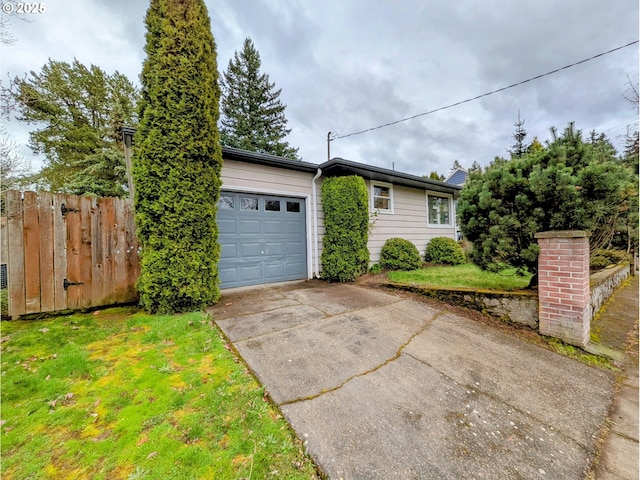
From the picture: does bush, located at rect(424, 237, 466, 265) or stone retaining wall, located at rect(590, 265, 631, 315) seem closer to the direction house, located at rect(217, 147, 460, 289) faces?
the stone retaining wall

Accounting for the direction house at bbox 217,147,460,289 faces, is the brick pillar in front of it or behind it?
in front

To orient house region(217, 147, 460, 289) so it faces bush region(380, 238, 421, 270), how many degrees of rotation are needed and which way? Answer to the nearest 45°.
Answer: approximately 90° to its left

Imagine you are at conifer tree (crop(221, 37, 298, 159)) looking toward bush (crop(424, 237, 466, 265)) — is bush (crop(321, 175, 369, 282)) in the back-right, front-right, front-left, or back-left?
front-right

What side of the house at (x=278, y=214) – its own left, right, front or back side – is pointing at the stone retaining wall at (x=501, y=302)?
front

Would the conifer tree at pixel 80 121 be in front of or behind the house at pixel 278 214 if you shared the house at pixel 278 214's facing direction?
behind

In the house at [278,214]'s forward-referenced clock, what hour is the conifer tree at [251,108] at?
The conifer tree is roughly at 7 o'clock from the house.

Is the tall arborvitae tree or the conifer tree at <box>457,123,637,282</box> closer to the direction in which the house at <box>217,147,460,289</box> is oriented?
the conifer tree

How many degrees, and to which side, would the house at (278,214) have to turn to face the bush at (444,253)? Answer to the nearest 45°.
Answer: approximately 90° to its left

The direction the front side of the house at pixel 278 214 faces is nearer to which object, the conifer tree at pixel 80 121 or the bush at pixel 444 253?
the bush

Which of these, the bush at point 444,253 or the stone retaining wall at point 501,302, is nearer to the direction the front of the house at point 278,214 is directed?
the stone retaining wall

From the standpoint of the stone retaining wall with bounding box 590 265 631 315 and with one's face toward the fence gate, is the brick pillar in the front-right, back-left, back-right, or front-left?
front-left

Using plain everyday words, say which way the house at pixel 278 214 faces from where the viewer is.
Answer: facing the viewer and to the right of the viewer

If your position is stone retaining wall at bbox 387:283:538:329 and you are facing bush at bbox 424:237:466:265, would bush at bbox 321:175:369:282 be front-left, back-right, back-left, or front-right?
front-left
